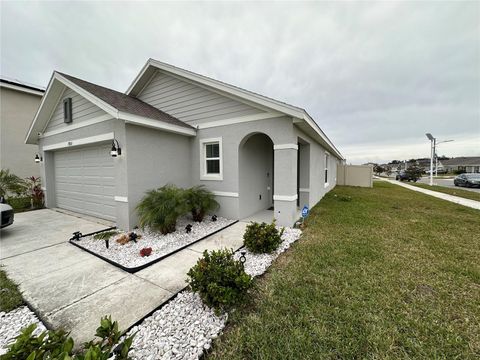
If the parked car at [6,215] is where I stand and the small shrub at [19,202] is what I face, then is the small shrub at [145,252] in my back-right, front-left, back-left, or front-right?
back-right

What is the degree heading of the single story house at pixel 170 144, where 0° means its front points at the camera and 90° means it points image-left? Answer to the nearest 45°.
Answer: approximately 45°

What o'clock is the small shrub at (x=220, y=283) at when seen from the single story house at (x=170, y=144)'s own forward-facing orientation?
The small shrub is roughly at 10 o'clock from the single story house.

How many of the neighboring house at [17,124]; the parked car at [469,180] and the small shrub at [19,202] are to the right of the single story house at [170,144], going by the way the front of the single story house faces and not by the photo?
2

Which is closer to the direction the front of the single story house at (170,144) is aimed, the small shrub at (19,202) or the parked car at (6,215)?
the parked car

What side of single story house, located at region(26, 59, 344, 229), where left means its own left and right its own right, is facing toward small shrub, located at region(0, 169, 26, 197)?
right

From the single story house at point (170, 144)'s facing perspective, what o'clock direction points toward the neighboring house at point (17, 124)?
The neighboring house is roughly at 3 o'clock from the single story house.

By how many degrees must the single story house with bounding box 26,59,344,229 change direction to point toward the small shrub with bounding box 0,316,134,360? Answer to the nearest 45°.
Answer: approximately 45° to its left
